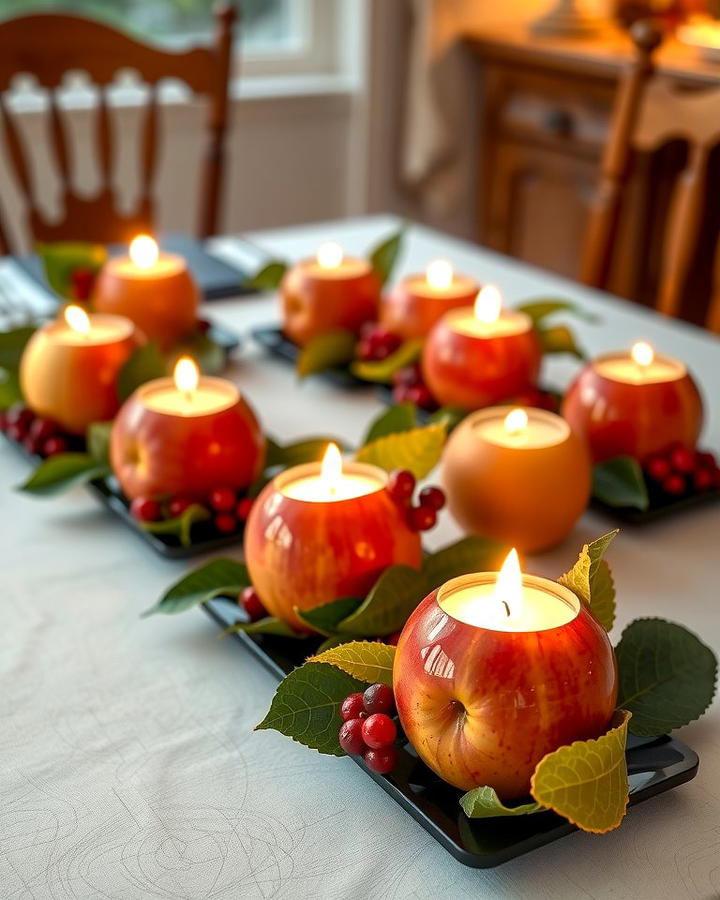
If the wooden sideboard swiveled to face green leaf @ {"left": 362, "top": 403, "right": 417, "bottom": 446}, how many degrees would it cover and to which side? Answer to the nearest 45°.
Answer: approximately 45° to its left

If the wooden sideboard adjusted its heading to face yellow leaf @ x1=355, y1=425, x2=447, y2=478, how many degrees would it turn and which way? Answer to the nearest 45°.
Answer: approximately 45° to its left

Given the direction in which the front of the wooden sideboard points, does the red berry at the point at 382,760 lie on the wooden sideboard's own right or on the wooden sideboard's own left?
on the wooden sideboard's own left

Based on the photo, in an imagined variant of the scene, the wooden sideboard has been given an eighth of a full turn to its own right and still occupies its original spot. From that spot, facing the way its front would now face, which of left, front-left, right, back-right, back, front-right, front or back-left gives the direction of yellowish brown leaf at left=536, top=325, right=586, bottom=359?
left

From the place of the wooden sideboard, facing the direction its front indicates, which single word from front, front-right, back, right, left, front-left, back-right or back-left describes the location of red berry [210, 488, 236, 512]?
front-left

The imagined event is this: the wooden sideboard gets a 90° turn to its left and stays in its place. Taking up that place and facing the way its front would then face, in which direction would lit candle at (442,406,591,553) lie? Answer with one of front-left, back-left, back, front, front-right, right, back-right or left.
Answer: front-right

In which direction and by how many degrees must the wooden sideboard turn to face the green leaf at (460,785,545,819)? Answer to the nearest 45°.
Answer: approximately 45° to its left

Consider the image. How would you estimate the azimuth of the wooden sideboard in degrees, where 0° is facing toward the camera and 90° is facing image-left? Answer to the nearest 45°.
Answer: approximately 45°

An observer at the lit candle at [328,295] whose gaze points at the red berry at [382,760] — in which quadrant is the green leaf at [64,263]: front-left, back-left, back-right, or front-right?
back-right

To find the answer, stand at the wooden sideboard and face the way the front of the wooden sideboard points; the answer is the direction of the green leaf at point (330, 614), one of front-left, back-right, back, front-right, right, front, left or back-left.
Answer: front-left
